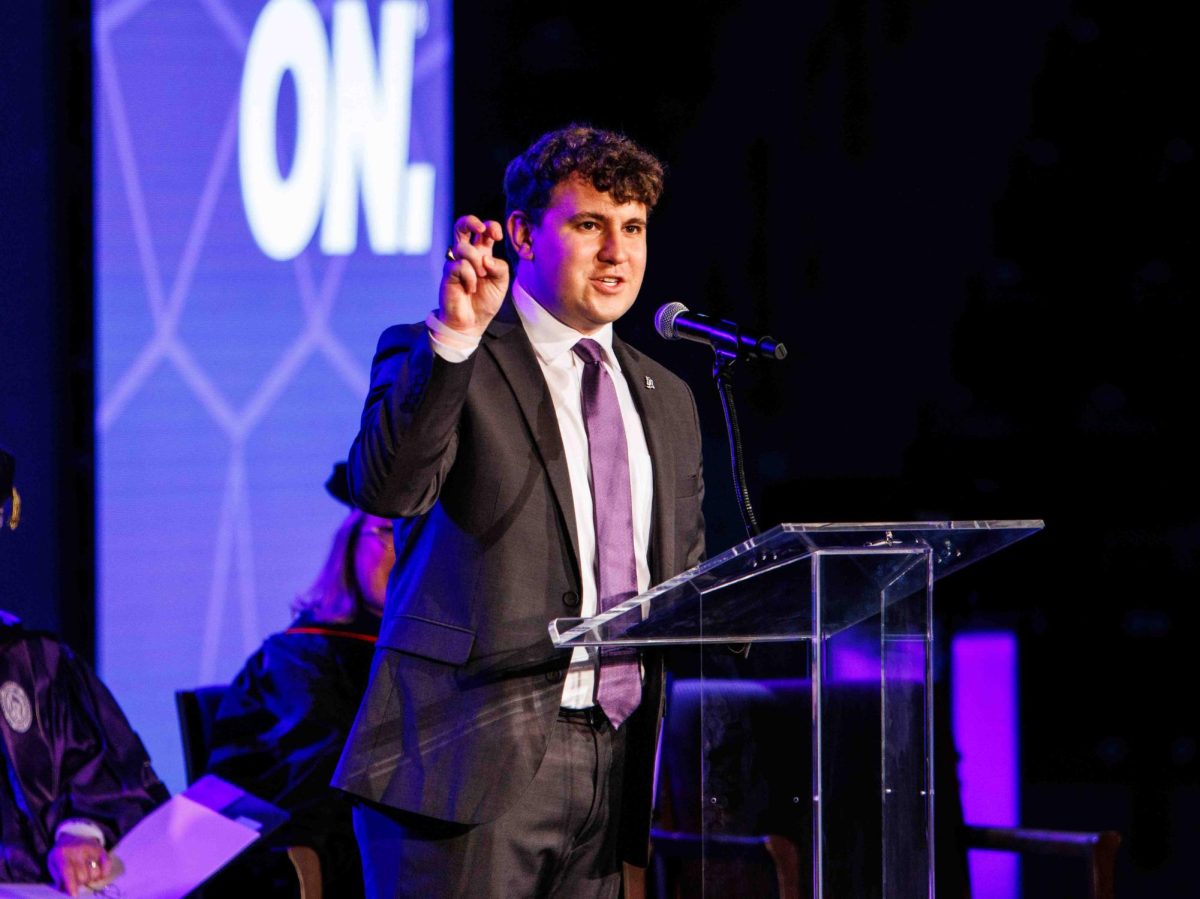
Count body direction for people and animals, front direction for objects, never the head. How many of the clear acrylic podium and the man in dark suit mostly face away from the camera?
0

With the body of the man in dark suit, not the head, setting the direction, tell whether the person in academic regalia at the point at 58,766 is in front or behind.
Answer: behind

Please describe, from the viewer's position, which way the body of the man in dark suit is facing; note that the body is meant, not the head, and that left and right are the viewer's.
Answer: facing the viewer and to the right of the viewer

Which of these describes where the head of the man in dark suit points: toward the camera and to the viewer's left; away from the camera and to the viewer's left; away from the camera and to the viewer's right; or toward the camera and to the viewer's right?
toward the camera and to the viewer's right
